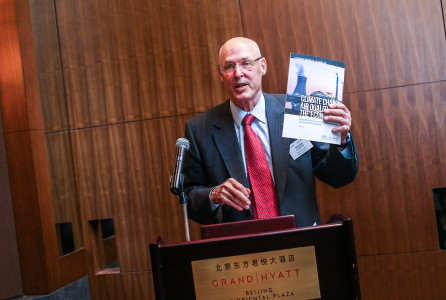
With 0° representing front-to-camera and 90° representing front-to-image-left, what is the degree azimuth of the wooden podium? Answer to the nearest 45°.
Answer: approximately 0°

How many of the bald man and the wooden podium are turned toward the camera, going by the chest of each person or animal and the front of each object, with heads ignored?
2

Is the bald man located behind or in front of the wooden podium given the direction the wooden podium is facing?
behind

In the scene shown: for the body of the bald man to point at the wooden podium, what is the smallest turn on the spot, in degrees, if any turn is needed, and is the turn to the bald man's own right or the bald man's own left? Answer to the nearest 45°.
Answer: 0° — they already face it

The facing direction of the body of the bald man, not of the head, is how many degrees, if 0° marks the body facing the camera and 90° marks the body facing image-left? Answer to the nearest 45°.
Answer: approximately 0°

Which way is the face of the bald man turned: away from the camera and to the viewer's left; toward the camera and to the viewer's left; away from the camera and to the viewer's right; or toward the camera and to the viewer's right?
toward the camera and to the viewer's left
